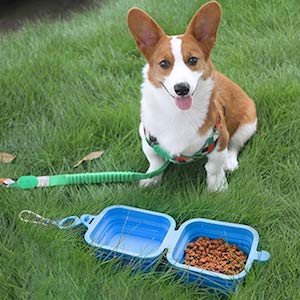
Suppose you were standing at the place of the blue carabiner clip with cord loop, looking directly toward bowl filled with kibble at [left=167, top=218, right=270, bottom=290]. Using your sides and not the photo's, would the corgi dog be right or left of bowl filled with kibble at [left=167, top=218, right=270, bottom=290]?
left

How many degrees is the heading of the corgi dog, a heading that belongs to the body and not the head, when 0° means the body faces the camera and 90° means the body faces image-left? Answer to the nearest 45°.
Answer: approximately 45°
